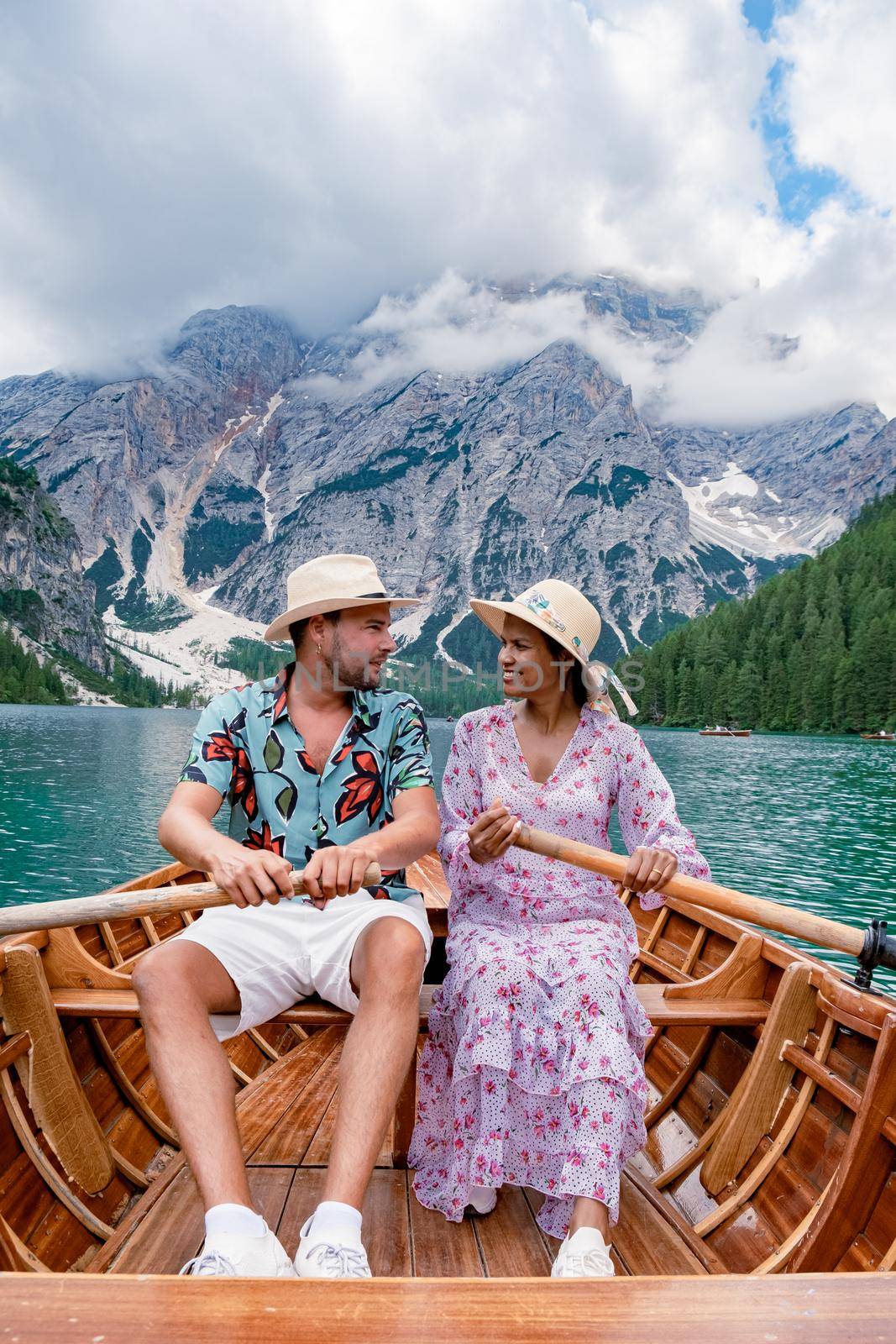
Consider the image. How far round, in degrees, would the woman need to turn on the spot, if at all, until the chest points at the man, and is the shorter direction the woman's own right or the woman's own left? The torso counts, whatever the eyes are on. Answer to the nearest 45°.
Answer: approximately 90° to the woman's own right

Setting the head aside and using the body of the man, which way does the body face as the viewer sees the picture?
toward the camera

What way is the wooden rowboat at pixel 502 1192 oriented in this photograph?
away from the camera

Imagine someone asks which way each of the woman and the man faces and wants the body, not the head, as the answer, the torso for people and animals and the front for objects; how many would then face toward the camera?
2

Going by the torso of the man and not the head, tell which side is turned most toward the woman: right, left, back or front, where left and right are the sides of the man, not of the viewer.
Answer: left

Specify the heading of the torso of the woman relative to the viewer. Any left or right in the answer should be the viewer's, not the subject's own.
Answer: facing the viewer

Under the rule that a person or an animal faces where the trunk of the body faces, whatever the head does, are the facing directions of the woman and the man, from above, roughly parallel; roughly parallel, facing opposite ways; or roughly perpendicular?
roughly parallel
